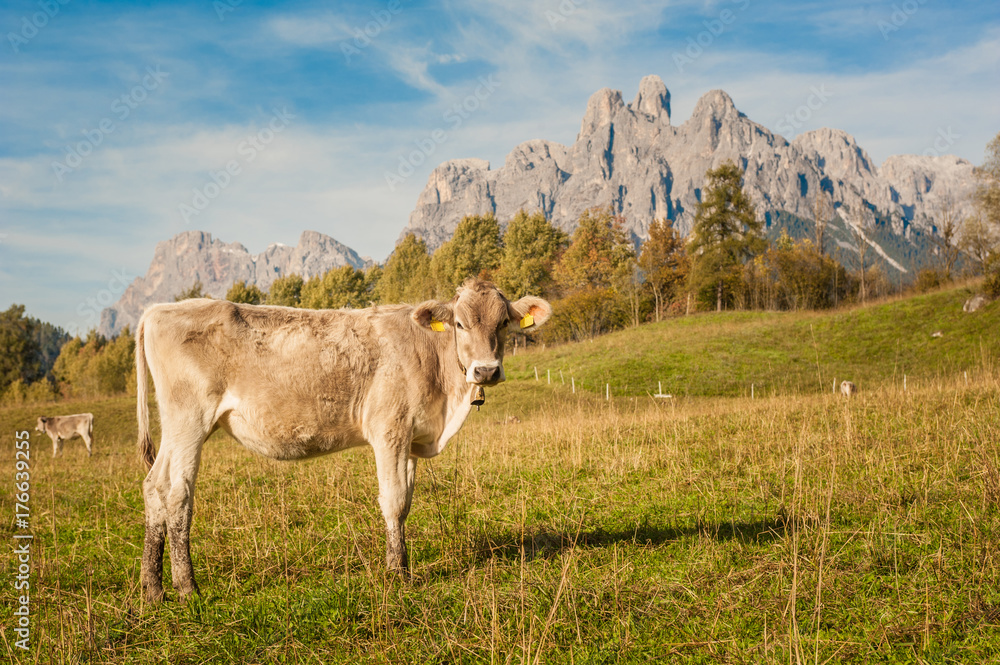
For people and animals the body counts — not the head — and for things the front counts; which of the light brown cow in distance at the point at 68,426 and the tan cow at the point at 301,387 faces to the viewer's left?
the light brown cow in distance

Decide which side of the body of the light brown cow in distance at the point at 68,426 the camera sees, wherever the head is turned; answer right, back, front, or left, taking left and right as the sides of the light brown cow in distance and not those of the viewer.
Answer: left

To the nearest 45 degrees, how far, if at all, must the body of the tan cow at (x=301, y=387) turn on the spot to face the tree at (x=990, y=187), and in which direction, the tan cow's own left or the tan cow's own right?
approximately 45° to the tan cow's own left

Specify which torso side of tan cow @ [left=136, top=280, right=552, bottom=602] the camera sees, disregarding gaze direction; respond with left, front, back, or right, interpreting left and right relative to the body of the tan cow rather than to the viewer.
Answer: right

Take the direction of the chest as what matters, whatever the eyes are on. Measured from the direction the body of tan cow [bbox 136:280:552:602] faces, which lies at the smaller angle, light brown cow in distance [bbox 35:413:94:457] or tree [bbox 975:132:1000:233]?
the tree

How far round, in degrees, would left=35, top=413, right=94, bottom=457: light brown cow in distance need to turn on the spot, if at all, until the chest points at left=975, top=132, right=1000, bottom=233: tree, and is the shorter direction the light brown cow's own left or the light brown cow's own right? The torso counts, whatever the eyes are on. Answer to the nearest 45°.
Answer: approximately 180°

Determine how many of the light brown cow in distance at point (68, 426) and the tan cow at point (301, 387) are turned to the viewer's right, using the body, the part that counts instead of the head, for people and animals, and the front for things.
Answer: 1

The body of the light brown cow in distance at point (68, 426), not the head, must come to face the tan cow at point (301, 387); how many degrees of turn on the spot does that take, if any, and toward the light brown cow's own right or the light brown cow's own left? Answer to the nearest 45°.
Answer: approximately 90° to the light brown cow's own left

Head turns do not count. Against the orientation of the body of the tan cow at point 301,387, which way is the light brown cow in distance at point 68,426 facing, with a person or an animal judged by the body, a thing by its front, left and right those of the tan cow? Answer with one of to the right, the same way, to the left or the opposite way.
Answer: the opposite way
